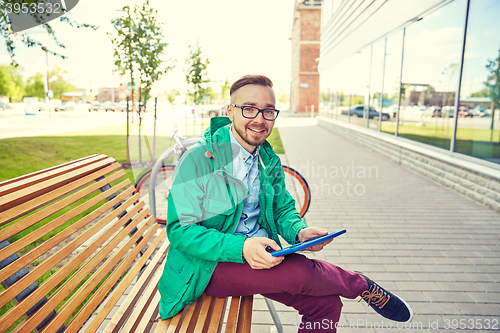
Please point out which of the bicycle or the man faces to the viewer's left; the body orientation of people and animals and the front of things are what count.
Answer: the bicycle

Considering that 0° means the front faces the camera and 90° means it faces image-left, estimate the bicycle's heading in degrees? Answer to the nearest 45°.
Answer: approximately 90°

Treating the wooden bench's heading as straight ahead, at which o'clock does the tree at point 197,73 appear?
The tree is roughly at 8 o'clock from the wooden bench.

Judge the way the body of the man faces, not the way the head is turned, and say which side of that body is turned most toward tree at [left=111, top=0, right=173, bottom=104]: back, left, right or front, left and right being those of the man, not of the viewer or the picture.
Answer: back

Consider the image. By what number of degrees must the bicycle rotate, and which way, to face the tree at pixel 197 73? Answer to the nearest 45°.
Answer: approximately 90° to its right

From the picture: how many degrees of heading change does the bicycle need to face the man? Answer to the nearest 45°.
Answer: approximately 90° to its left

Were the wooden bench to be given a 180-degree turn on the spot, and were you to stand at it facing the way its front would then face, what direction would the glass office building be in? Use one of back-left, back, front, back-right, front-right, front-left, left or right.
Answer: right

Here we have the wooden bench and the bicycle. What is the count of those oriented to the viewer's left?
1

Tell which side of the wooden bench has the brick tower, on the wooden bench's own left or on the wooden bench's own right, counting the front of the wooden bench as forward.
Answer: on the wooden bench's own left

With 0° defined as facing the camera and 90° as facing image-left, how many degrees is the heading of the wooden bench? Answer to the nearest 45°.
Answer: approximately 315°

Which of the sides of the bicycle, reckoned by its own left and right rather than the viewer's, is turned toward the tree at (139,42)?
right

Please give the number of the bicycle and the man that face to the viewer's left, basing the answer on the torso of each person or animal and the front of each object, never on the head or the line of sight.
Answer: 1

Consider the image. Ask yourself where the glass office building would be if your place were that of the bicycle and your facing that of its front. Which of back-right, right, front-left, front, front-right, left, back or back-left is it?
back-right

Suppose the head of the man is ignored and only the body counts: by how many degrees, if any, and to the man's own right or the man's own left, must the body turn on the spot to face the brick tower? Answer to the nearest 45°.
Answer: approximately 135° to the man's own left

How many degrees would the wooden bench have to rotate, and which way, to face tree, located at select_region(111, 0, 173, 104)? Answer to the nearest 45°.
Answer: approximately 135° to its left
